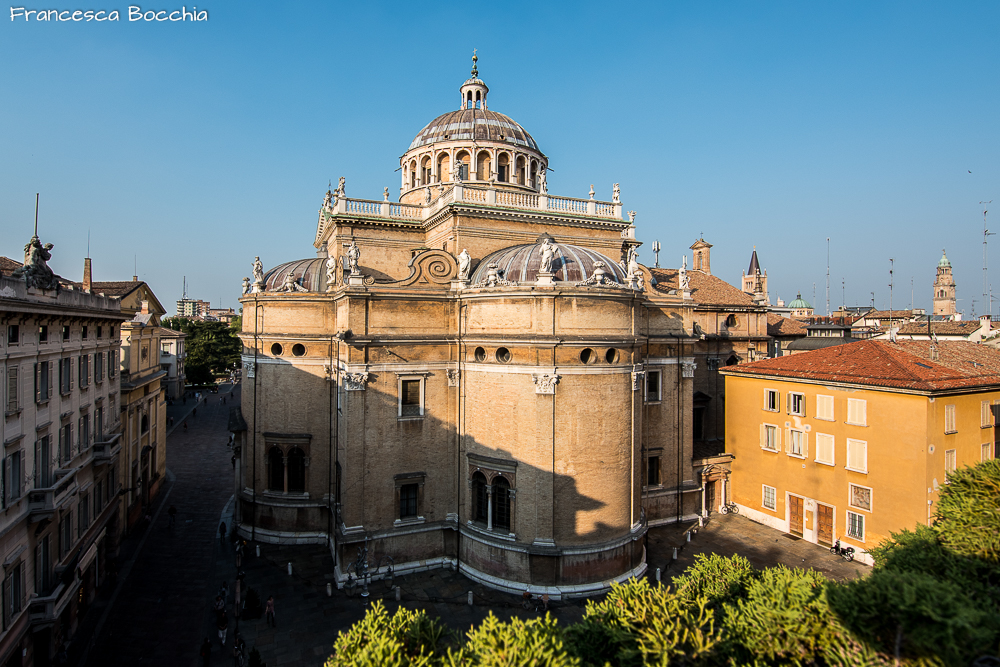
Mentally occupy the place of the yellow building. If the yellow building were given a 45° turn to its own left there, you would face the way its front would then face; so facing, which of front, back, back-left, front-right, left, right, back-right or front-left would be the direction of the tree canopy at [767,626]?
front

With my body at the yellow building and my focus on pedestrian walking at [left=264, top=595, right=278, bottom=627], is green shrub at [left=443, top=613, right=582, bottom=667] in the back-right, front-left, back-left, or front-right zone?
front-left

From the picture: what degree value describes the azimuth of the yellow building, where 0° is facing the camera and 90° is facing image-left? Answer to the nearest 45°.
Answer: approximately 45°

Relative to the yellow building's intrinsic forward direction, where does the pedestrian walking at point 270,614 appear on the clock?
The pedestrian walking is roughly at 12 o'clock from the yellow building.

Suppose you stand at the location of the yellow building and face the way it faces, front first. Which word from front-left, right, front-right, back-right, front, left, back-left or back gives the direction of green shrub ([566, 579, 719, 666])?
front-left

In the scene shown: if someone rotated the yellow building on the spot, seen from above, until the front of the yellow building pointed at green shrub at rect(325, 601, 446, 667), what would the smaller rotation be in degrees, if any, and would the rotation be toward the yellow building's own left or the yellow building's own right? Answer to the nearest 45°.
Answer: approximately 45° to the yellow building's own left

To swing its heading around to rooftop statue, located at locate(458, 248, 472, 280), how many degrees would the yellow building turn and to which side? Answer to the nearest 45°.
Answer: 0° — it already faces it

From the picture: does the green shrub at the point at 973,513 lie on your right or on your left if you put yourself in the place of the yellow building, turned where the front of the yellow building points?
on your left

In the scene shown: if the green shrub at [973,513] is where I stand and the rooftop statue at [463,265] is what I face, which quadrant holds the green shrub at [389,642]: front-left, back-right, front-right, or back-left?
front-left
